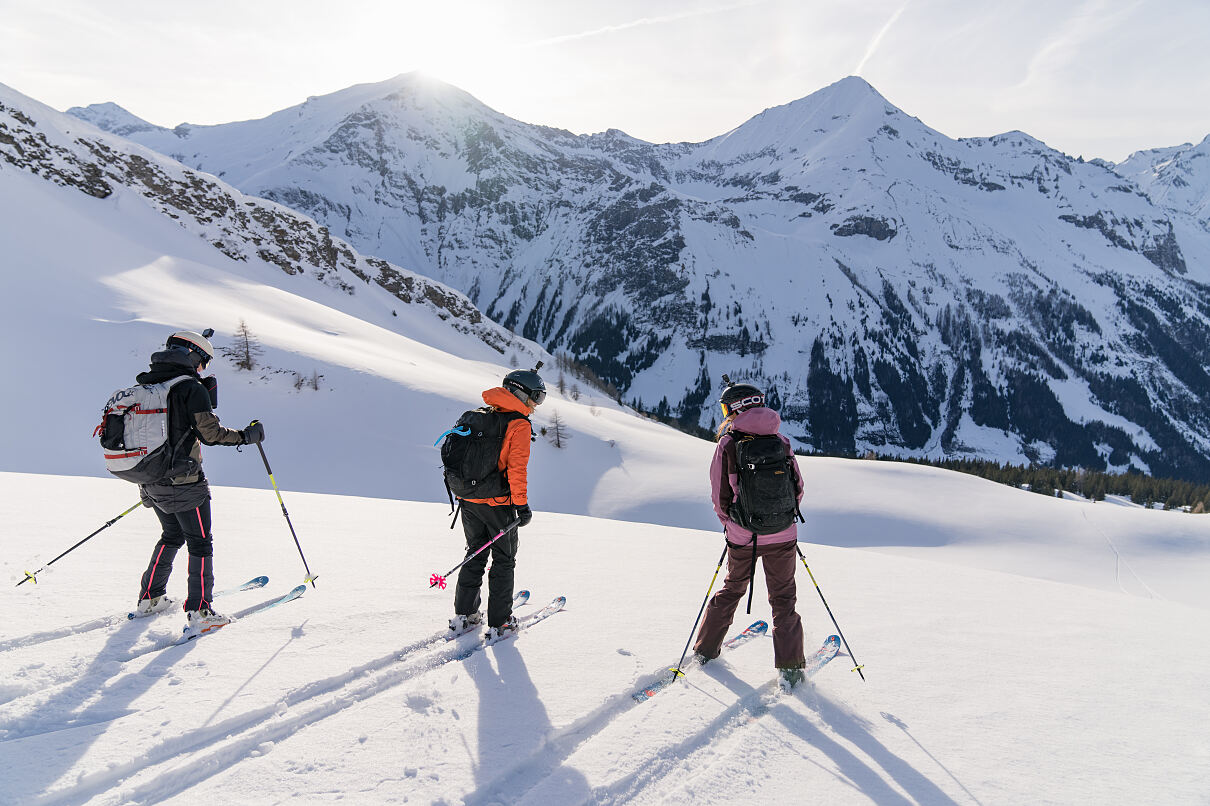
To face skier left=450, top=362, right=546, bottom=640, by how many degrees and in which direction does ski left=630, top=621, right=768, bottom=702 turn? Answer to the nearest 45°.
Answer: approximately 135° to its left

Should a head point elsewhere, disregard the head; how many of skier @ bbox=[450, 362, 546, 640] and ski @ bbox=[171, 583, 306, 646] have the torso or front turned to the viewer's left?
0

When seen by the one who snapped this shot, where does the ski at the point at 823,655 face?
facing away from the viewer and to the right of the viewer

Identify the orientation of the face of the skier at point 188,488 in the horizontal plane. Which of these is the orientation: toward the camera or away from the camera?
away from the camera

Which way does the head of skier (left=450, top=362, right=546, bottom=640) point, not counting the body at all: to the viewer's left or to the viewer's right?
to the viewer's right

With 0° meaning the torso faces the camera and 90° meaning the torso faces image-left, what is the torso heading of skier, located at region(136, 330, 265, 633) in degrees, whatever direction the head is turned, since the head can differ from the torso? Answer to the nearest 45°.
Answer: approximately 270°

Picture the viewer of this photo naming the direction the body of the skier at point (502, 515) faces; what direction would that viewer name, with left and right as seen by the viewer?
facing away from the viewer and to the right of the viewer

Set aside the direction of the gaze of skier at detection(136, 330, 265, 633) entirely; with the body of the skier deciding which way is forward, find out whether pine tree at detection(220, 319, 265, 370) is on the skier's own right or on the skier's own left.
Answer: on the skier's own left

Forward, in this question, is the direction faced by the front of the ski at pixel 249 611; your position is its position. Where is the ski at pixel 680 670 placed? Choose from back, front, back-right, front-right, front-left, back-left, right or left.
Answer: right

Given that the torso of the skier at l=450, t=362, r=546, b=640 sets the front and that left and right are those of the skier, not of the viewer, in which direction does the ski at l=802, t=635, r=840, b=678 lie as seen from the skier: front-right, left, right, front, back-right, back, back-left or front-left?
front-right

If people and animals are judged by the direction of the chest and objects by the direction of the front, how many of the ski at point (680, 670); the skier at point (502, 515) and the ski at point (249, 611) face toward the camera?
0

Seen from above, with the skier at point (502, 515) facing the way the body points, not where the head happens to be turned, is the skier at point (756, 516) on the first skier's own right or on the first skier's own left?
on the first skier's own right

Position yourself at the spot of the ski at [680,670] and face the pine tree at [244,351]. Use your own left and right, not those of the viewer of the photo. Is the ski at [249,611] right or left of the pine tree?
left
